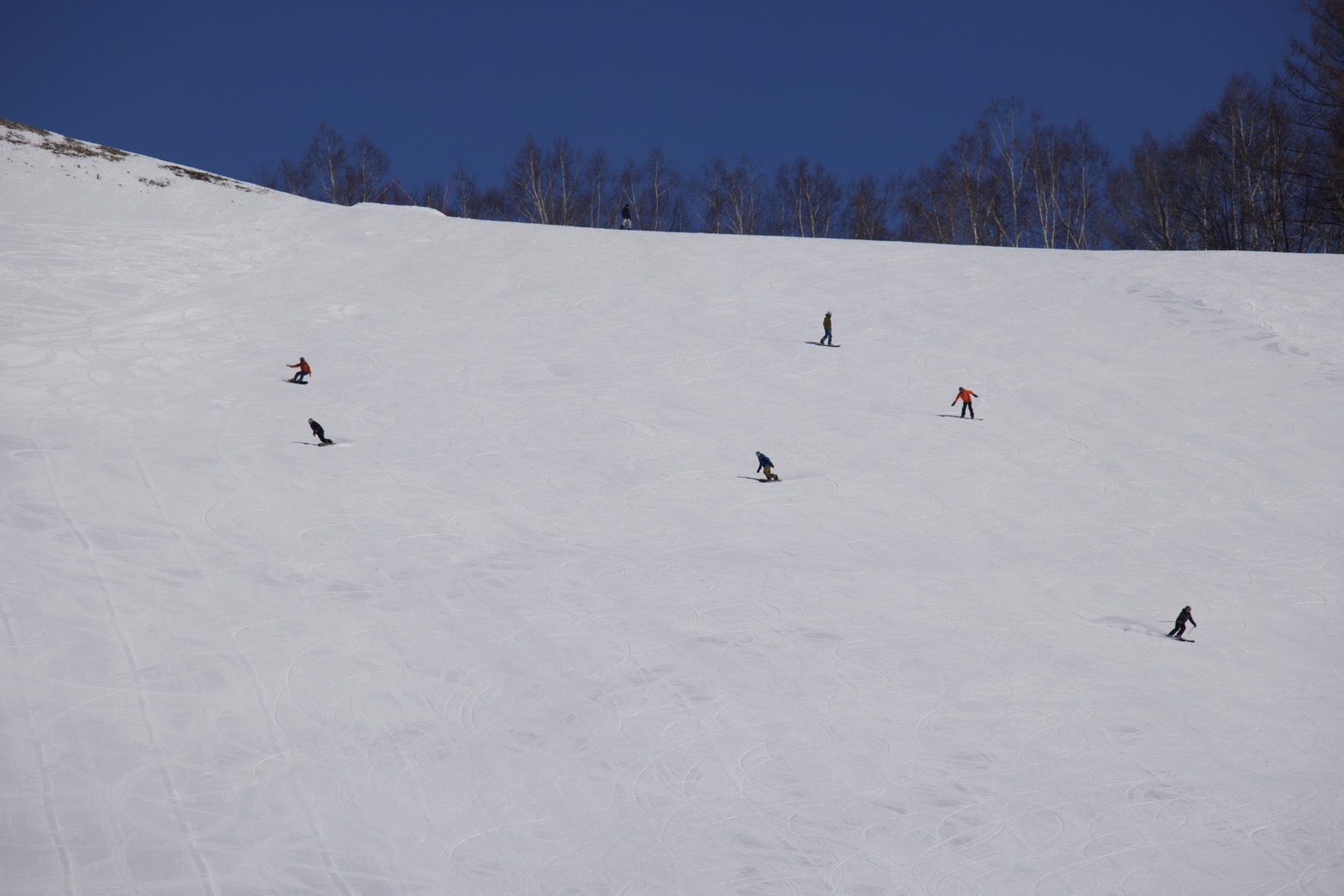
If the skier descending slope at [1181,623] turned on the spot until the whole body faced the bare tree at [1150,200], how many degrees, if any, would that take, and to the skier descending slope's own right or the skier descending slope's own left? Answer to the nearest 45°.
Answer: approximately 135° to the skier descending slope's own left

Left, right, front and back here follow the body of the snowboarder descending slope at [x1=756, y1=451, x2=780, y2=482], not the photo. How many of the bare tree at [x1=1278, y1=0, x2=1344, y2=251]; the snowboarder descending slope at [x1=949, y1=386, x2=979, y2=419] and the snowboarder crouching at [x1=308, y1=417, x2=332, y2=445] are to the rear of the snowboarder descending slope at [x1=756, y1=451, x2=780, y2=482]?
2

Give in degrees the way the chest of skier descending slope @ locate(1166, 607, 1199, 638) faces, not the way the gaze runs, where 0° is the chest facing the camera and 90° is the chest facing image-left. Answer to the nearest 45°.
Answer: approximately 315°

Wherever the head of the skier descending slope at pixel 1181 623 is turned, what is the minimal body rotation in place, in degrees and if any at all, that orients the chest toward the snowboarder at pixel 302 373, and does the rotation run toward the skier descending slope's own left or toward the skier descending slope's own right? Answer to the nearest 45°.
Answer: approximately 135° to the skier descending slope's own right

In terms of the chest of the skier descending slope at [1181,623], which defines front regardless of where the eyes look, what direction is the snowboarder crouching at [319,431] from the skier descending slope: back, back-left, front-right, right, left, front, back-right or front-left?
back-right

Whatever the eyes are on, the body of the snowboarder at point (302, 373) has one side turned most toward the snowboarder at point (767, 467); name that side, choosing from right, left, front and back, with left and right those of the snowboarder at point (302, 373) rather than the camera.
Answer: left

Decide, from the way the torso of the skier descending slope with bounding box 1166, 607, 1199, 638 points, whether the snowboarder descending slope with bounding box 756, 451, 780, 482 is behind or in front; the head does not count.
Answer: behind

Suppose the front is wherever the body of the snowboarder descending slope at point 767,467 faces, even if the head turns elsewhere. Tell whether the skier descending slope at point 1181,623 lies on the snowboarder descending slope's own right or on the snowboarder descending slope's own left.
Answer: on the snowboarder descending slope's own left

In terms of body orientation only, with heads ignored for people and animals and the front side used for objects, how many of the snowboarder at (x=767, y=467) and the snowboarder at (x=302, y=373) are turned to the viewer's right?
0

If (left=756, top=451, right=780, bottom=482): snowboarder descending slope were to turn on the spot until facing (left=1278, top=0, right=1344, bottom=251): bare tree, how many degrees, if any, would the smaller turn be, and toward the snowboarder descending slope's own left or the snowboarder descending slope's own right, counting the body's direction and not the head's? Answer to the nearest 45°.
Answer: approximately 180°

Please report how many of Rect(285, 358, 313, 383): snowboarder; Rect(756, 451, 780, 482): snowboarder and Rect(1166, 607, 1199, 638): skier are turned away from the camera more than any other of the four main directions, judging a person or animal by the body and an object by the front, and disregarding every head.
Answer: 0

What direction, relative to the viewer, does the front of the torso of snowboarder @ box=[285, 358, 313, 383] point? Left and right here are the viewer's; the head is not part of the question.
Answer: facing the viewer and to the left of the viewer

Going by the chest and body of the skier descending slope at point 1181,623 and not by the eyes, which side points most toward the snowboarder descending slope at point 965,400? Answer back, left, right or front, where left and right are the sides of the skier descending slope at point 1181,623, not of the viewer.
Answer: back

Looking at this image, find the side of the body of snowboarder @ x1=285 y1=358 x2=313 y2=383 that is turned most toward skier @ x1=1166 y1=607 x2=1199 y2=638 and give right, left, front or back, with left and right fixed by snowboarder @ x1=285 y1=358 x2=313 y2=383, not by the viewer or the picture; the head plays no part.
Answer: left
